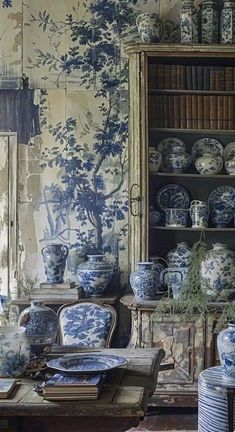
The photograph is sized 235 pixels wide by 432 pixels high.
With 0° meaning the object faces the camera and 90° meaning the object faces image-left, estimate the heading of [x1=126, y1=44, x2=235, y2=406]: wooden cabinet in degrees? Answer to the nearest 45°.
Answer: approximately 0°

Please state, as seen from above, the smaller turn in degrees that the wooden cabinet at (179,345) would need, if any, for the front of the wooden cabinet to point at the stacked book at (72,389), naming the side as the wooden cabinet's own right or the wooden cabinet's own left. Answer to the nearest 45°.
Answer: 0° — it already faces it

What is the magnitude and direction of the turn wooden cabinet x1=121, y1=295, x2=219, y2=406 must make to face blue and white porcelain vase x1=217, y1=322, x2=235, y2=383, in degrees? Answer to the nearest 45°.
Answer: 0° — it already faces it

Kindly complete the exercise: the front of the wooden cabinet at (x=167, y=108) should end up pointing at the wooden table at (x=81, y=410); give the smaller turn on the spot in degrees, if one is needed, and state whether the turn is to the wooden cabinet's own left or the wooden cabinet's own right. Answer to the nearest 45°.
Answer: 0° — it already faces it

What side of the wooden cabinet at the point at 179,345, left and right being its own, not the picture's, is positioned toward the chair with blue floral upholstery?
right
